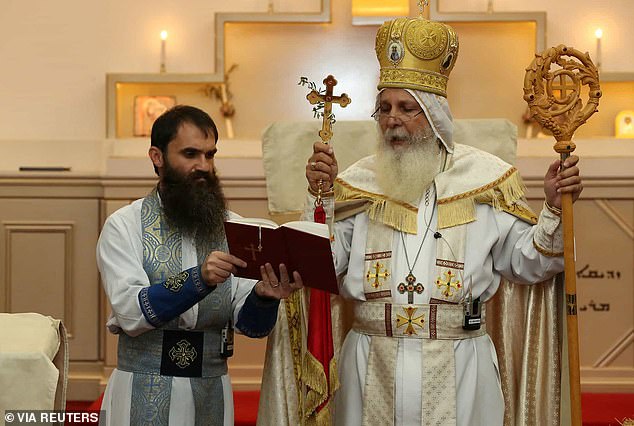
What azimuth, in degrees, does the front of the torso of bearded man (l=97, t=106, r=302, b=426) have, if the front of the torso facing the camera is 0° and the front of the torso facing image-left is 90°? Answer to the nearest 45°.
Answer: approximately 315°

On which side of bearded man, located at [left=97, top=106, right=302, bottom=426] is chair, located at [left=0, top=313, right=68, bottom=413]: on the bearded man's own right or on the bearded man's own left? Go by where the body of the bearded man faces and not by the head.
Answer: on the bearded man's own right
